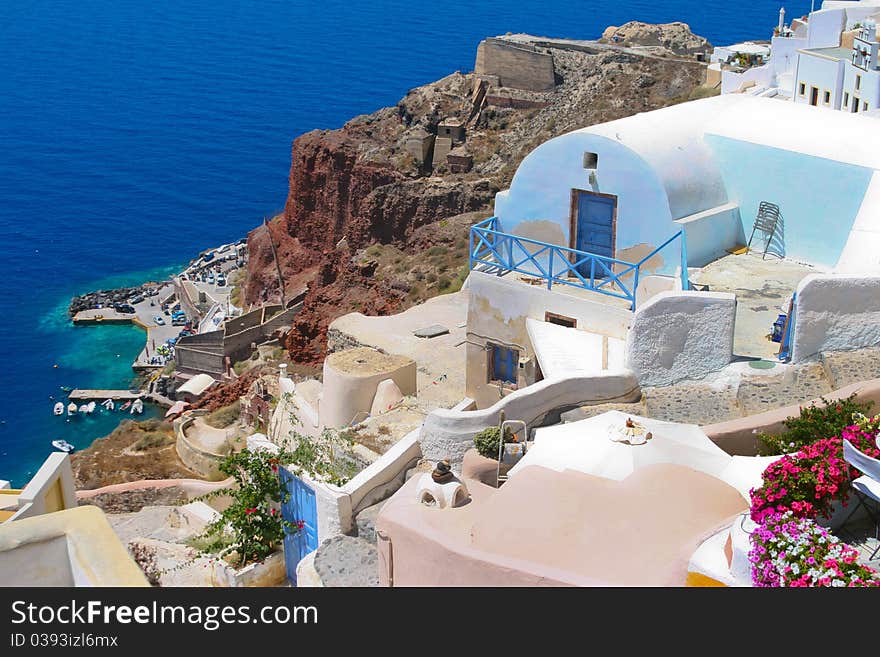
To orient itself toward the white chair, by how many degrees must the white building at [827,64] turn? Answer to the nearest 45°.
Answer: approximately 45° to its left

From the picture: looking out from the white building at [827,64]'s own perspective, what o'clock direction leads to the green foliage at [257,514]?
The green foliage is roughly at 11 o'clock from the white building.

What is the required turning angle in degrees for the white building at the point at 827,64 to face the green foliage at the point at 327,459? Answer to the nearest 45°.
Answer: approximately 45° to its left

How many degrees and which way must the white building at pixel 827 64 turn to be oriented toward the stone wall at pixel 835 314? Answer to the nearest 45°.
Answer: approximately 45° to its left

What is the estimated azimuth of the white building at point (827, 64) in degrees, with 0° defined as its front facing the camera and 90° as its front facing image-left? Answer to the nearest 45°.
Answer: approximately 45°

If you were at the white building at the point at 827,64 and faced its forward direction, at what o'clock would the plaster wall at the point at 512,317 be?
The plaster wall is roughly at 11 o'clock from the white building.
